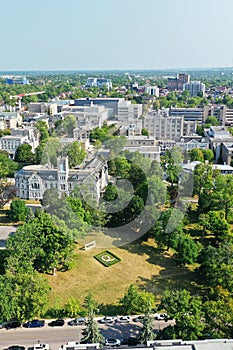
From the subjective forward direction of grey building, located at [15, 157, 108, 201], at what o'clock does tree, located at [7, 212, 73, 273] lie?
The tree is roughly at 12 o'clock from the grey building.

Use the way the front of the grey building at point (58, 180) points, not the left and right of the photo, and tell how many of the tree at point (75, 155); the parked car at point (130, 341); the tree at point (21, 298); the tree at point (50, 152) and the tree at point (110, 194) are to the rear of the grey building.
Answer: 2

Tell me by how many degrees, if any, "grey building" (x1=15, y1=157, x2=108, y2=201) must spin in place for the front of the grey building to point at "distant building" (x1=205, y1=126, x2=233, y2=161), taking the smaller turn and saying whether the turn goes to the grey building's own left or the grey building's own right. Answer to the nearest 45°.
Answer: approximately 135° to the grey building's own left

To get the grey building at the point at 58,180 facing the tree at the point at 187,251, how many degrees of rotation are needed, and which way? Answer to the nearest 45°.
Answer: approximately 45° to its left

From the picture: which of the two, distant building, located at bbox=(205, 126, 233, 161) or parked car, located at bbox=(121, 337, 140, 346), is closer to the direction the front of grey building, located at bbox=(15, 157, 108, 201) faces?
the parked car

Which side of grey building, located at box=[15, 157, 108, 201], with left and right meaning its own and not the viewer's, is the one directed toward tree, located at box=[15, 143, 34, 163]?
back

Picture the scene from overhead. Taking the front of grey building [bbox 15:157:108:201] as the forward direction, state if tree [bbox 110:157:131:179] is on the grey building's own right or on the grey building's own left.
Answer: on the grey building's own left

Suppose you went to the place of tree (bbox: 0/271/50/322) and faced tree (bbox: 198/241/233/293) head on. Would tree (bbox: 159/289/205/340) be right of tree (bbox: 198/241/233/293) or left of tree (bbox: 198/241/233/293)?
right

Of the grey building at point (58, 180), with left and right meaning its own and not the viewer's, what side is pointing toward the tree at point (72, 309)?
front

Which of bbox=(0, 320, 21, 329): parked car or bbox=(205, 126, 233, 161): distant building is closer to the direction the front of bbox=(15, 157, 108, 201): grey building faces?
the parked car

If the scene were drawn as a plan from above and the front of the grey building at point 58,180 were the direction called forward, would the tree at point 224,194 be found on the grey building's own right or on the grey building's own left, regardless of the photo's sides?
on the grey building's own left

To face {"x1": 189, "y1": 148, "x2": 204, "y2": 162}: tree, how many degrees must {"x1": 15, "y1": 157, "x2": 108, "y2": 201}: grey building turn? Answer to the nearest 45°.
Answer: approximately 135° to its left

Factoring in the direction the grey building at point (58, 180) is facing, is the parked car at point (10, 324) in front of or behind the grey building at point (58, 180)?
in front

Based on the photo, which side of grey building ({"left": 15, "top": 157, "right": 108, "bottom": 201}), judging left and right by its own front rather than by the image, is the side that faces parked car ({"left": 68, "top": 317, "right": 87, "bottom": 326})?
front

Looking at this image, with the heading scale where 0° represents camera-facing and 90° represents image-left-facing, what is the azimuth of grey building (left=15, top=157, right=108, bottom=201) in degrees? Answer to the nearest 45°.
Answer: approximately 0°
